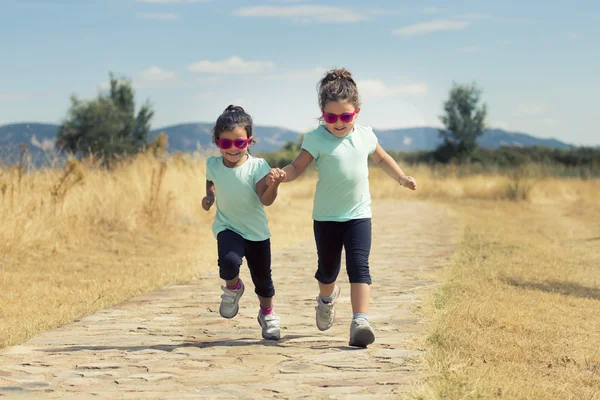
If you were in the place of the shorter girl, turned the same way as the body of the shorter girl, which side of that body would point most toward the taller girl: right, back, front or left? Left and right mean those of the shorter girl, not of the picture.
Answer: left

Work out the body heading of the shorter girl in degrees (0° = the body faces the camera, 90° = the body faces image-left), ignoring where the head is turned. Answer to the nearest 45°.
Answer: approximately 0°

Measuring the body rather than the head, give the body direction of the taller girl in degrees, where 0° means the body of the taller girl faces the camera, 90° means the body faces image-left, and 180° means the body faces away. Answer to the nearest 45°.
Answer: approximately 0°

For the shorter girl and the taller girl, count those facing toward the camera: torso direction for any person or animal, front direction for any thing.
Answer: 2

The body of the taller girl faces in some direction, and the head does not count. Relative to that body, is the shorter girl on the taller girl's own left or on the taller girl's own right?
on the taller girl's own right
